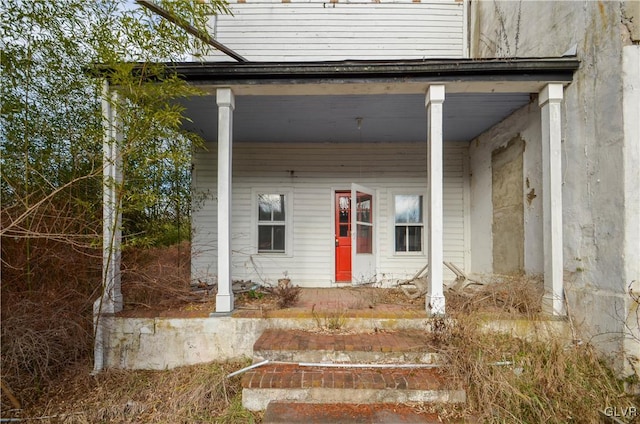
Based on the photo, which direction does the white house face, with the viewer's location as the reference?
facing the viewer
